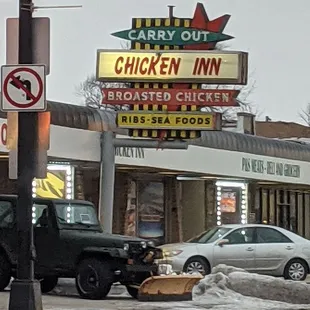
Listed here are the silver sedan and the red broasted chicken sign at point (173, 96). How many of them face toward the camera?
1

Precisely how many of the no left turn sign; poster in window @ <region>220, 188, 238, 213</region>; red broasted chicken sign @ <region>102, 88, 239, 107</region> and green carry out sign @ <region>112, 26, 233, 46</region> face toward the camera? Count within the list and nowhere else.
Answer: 4

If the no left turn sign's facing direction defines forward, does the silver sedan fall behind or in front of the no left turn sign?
behind

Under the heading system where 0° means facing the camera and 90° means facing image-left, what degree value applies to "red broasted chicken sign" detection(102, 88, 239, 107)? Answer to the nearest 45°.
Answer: approximately 0°

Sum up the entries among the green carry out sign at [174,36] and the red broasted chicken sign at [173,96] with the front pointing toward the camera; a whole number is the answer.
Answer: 2

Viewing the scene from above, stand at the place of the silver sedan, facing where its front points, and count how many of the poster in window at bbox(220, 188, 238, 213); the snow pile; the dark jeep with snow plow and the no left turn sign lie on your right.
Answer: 1

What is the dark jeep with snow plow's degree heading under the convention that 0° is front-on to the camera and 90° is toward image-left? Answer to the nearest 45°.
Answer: approximately 315°

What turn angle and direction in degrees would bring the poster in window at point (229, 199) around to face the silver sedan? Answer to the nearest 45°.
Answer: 0° — it already faces it

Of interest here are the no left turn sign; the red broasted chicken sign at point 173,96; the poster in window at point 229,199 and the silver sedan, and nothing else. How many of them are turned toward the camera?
3

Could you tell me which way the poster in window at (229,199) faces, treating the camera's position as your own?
facing the viewer

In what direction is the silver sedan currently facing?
to the viewer's left
